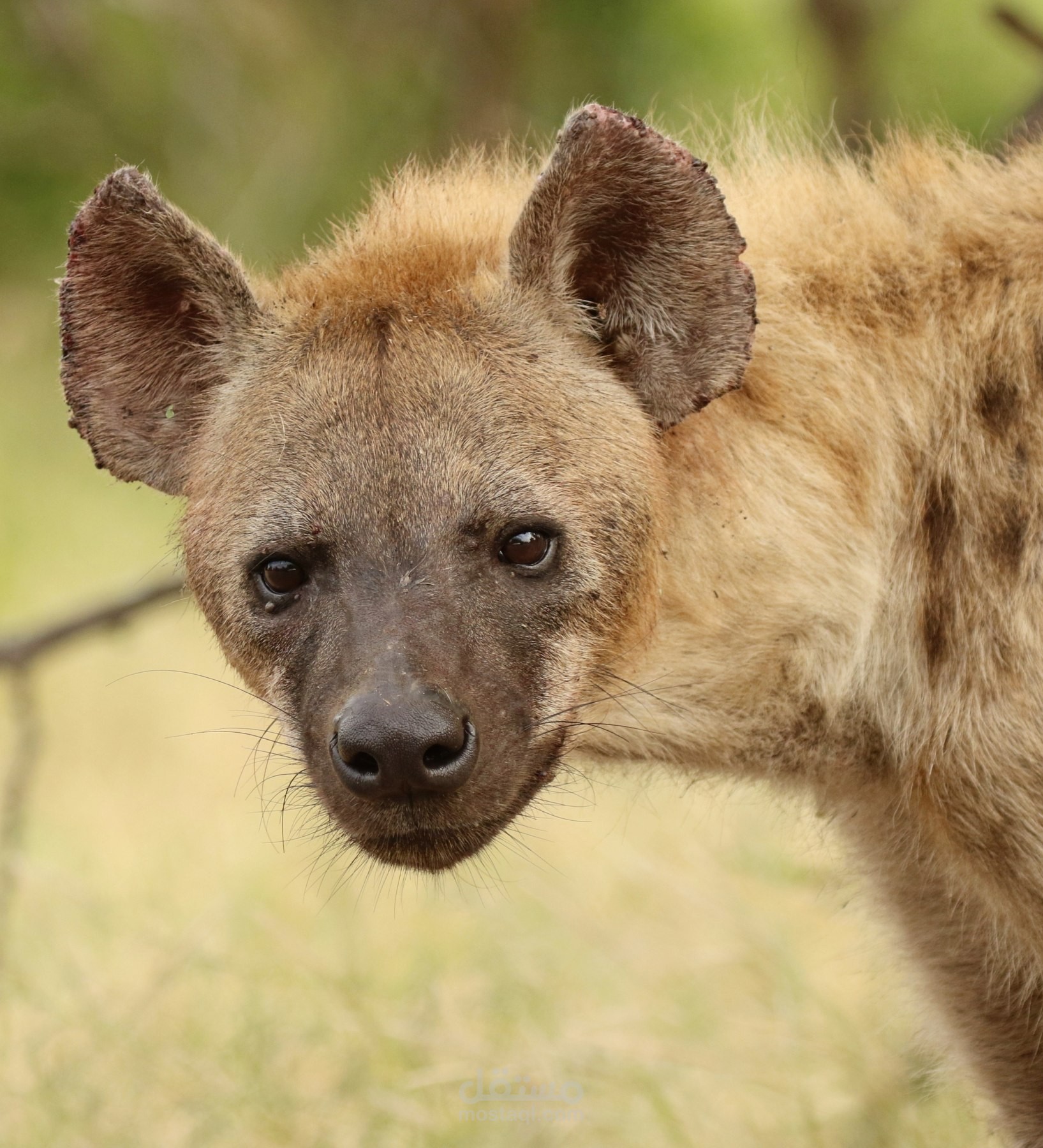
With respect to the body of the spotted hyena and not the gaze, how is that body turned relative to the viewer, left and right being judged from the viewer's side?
facing to the left of the viewer

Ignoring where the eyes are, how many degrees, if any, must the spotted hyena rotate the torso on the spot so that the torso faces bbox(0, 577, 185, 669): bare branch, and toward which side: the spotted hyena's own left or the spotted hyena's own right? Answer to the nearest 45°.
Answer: approximately 45° to the spotted hyena's own right

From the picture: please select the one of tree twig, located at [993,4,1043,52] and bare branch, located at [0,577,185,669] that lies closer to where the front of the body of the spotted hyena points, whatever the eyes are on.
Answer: the bare branch
